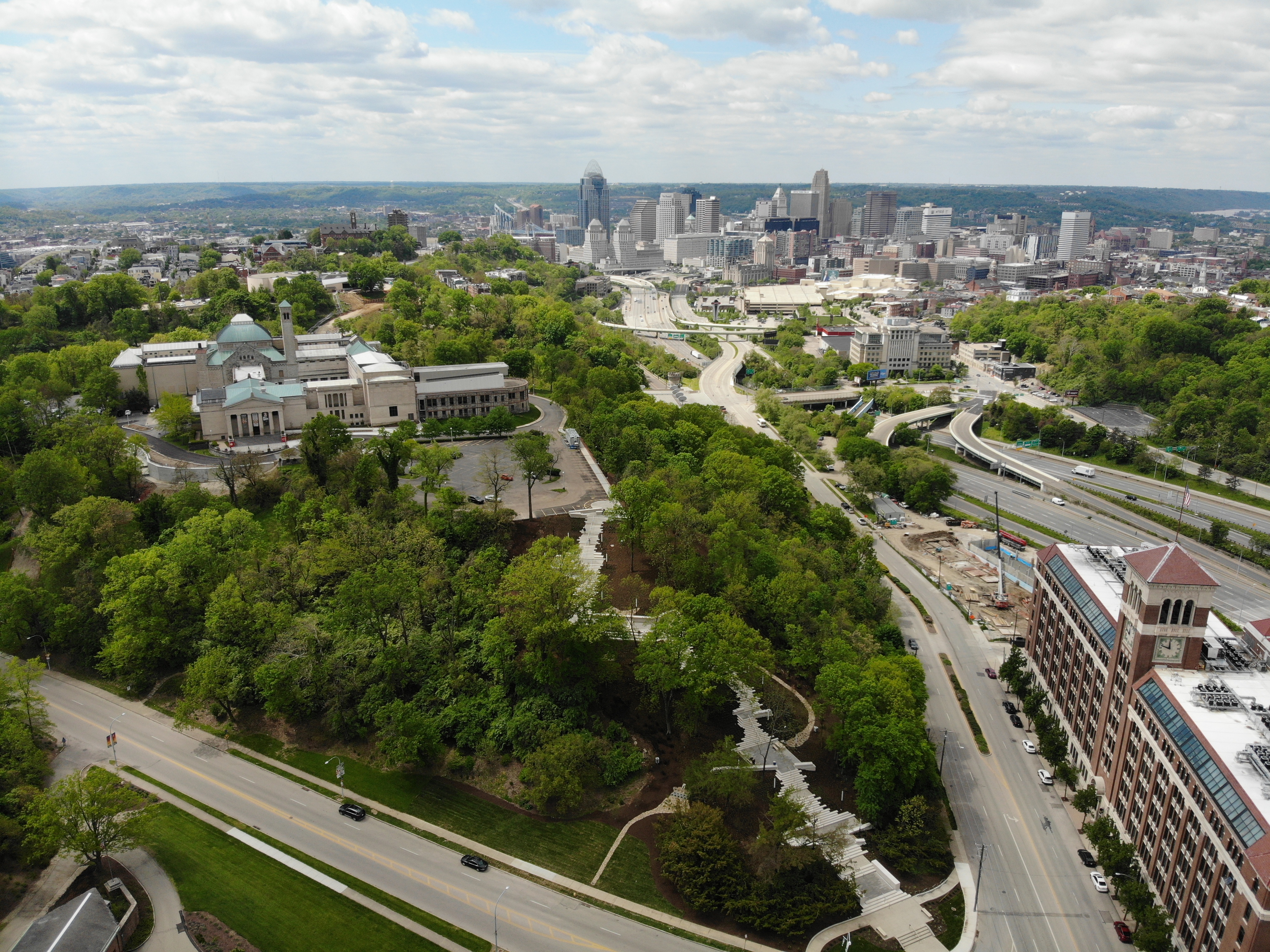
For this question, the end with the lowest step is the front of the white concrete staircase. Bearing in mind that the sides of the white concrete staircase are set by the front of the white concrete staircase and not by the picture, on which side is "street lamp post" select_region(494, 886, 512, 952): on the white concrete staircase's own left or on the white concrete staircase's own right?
on the white concrete staircase's own right

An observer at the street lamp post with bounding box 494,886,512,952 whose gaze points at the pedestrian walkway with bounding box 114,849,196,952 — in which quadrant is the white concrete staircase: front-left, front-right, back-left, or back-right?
back-right

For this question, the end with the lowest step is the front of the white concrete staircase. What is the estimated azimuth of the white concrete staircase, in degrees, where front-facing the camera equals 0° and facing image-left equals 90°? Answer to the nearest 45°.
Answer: approximately 315°

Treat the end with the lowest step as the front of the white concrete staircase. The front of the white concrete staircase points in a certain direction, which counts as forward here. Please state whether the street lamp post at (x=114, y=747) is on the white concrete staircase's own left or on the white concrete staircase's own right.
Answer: on the white concrete staircase's own right

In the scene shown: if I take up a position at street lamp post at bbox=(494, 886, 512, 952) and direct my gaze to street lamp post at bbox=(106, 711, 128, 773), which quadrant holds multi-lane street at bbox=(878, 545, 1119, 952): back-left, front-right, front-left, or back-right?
back-right

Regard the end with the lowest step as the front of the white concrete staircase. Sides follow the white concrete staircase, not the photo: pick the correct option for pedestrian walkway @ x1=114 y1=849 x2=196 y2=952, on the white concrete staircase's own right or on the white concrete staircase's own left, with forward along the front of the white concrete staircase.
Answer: on the white concrete staircase's own right
